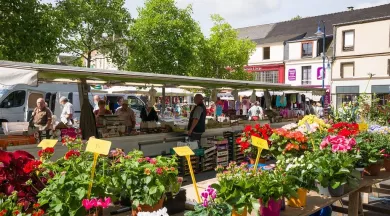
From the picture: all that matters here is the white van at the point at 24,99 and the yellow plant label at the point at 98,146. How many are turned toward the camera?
1

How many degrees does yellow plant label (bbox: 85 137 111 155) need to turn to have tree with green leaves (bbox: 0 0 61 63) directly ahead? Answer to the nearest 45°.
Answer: approximately 180°

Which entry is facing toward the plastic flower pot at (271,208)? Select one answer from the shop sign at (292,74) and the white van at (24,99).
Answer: the shop sign

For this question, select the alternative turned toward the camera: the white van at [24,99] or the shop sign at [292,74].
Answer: the shop sign

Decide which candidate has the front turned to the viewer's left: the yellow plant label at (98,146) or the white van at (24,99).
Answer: the white van

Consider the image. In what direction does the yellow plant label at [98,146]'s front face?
toward the camera

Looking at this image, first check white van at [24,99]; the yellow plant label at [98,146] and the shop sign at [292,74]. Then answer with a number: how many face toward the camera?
2

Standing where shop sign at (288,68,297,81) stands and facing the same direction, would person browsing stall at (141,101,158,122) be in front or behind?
in front

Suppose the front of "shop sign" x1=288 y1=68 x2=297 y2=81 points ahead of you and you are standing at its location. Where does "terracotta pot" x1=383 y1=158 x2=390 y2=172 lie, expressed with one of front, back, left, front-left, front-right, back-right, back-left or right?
front

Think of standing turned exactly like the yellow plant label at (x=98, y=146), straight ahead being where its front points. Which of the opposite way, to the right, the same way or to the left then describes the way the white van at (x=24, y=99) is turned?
to the right

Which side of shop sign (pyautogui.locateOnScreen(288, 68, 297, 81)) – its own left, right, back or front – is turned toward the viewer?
front

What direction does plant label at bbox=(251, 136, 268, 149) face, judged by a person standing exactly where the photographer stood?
facing the viewer

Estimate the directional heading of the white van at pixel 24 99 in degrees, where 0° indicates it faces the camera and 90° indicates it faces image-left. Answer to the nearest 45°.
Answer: approximately 90°

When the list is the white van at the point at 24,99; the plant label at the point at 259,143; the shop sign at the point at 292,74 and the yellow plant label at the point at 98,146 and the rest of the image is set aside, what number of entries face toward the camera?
3
